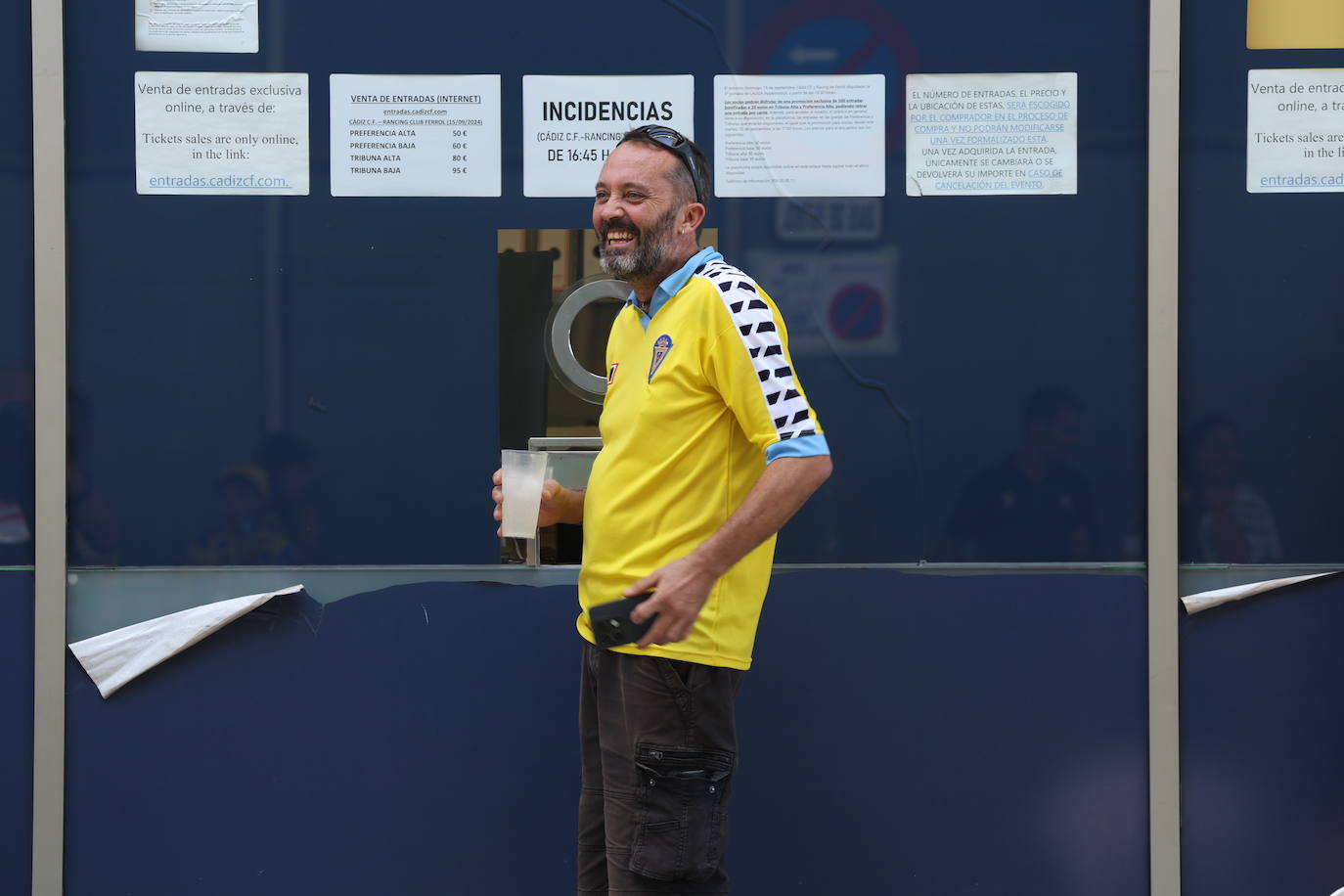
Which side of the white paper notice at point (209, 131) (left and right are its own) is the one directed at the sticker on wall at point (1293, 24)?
left

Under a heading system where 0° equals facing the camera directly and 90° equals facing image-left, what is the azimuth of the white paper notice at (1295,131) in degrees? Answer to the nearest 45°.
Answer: approximately 0°

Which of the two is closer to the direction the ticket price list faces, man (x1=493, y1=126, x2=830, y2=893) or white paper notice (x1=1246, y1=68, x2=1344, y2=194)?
the man

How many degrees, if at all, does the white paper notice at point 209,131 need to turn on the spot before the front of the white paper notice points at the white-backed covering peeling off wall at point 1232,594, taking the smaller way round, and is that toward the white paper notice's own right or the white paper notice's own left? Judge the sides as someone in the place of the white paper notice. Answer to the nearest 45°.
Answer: approximately 90° to the white paper notice's own left

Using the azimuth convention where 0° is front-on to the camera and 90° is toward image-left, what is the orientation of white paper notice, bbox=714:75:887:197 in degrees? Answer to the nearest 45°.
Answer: approximately 0°
